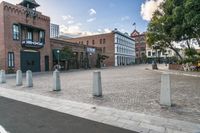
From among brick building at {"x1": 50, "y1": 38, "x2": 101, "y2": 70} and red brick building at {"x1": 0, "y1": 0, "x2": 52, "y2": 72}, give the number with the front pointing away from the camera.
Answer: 0

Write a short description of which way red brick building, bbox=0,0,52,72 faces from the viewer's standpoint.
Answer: facing the viewer and to the right of the viewer

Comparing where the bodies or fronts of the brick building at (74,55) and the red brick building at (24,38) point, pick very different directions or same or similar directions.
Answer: same or similar directions

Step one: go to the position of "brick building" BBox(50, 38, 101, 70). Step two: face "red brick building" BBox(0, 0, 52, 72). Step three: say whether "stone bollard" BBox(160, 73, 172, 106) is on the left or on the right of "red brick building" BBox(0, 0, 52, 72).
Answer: left

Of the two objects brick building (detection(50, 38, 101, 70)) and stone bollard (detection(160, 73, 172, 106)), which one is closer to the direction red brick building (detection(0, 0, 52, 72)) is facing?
the stone bollard

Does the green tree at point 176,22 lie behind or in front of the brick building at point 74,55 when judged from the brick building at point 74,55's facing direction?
in front

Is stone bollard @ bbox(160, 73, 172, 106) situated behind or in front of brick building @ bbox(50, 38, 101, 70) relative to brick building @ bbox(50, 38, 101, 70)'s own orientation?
in front

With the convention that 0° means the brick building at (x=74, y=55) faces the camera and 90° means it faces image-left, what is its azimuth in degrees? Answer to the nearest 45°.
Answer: approximately 315°

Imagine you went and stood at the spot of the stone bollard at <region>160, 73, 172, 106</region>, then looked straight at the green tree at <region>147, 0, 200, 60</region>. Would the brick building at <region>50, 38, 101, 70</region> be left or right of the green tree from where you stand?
left

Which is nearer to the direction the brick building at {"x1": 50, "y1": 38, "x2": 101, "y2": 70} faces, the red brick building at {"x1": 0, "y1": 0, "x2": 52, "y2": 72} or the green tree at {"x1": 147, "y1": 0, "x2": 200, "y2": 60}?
the green tree

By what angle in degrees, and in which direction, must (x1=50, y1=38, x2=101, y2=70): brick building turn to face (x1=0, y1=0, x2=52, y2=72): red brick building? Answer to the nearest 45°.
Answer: approximately 90° to its right

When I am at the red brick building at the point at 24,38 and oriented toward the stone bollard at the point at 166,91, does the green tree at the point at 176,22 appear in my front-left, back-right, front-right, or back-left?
front-left

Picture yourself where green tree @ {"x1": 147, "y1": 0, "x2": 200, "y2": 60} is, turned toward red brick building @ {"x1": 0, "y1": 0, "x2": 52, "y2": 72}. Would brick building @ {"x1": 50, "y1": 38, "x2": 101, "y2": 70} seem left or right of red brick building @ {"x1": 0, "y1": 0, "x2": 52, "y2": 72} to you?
right
